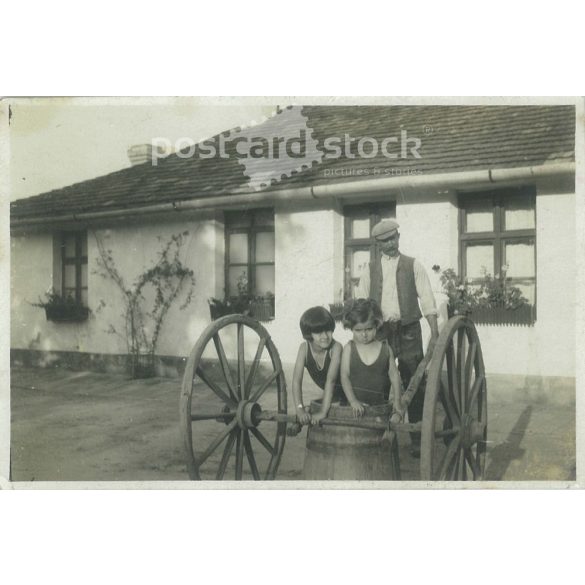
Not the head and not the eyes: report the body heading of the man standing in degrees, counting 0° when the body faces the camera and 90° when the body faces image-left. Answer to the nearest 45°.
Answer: approximately 0°

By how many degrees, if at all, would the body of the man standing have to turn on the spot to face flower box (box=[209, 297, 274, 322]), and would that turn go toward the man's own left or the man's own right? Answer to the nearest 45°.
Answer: approximately 135° to the man's own right

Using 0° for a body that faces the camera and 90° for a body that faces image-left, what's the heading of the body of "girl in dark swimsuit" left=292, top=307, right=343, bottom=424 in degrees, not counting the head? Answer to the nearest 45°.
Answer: approximately 0°
